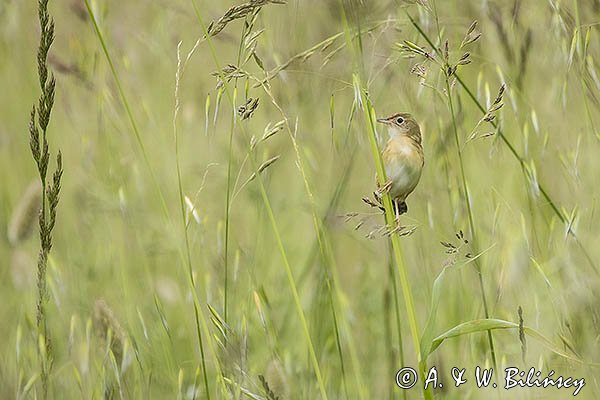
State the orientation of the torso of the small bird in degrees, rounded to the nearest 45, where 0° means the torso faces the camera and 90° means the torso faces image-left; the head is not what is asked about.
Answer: approximately 45°
